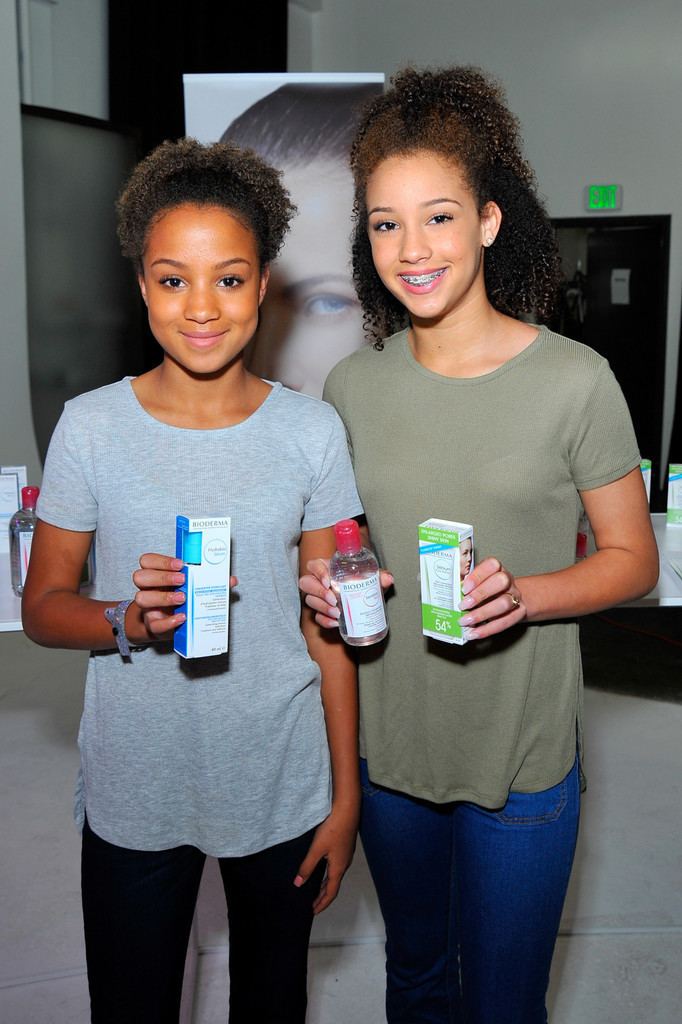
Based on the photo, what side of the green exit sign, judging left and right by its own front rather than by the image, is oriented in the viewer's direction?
front

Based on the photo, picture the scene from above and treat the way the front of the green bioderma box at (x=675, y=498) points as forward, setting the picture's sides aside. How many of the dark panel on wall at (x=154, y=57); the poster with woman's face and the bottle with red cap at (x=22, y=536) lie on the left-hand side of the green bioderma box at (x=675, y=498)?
0

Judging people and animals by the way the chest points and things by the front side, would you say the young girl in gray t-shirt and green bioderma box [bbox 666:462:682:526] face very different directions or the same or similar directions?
same or similar directions

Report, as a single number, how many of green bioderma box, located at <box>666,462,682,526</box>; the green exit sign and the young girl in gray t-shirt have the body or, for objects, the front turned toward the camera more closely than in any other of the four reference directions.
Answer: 3

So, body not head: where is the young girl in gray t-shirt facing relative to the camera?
toward the camera

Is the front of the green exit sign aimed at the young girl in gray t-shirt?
yes

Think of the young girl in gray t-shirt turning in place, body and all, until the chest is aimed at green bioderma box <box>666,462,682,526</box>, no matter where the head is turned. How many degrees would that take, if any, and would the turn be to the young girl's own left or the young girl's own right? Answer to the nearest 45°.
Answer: approximately 135° to the young girl's own left

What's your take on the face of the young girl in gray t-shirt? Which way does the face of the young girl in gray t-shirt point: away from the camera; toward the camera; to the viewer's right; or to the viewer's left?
toward the camera

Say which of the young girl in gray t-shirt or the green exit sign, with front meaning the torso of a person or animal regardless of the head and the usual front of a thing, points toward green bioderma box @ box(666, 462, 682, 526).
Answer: the green exit sign

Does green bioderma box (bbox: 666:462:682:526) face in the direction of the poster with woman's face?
no

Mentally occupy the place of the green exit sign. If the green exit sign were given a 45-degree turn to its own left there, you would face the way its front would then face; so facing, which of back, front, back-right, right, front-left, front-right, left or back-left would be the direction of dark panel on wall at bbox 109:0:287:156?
right

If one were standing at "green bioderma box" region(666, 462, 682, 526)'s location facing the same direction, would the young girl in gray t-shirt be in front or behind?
in front

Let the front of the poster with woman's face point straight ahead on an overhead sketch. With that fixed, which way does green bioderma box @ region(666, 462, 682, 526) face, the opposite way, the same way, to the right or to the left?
the same way

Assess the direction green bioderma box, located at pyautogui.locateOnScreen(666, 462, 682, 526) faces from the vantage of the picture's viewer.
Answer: facing the viewer

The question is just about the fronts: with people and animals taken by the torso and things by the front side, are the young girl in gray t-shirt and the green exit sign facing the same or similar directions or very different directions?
same or similar directions
